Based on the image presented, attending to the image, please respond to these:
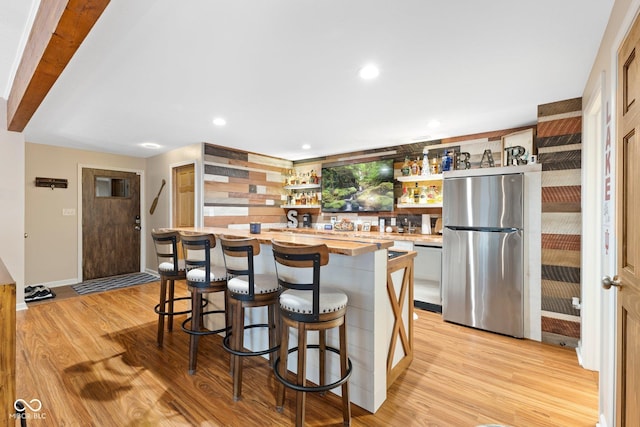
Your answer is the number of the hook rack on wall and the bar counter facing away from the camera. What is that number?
0

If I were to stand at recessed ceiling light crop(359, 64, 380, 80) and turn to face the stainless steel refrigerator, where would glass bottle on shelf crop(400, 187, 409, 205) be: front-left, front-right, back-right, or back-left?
front-left

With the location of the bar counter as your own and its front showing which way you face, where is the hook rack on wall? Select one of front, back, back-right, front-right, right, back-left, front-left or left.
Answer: right

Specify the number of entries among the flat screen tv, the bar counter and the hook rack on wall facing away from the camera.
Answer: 0

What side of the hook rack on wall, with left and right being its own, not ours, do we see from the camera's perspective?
front

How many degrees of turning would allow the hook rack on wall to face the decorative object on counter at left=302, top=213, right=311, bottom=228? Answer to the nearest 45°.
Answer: approximately 45° to its left

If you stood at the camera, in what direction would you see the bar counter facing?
facing the viewer and to the left of the viewer

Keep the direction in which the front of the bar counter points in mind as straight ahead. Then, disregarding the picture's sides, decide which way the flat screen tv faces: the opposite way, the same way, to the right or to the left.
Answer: the same way

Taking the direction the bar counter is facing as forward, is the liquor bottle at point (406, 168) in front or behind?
behind

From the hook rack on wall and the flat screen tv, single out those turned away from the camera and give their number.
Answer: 0

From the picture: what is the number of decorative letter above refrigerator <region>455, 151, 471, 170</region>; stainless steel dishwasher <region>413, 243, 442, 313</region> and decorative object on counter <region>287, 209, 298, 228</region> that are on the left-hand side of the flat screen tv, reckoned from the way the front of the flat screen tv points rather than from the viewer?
2
